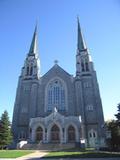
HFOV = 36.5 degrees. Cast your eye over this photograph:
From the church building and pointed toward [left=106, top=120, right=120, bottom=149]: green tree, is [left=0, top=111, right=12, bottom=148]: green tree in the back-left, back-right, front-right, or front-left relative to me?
back-right

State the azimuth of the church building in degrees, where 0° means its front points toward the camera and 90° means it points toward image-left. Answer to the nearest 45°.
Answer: approximately 0°

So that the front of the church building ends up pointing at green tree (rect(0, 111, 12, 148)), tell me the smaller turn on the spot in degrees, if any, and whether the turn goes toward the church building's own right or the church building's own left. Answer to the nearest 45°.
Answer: approximately 45° to the church building's own right

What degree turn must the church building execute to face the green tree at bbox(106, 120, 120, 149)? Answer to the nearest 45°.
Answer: approximately 45° to its left

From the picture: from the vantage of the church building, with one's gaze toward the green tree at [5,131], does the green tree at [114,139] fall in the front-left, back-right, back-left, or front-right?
back-left
